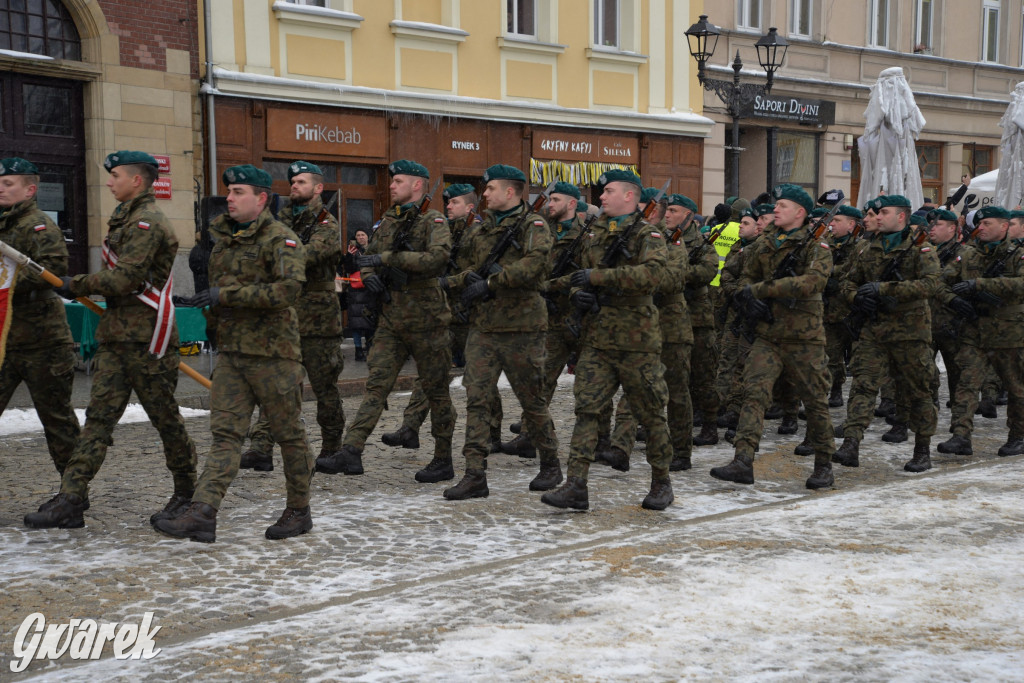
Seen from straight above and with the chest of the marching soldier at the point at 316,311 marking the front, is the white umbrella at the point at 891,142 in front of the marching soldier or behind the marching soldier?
behind

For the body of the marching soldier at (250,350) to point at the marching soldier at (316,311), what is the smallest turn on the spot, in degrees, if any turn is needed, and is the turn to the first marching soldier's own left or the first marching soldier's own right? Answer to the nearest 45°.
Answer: approximately 135° to the first marching soldier's own right

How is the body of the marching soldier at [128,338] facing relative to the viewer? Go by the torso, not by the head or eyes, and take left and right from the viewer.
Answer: facing to the left of the viewer

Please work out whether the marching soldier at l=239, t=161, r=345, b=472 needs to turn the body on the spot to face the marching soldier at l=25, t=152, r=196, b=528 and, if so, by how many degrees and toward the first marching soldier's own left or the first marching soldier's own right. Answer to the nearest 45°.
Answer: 0° — they already face them

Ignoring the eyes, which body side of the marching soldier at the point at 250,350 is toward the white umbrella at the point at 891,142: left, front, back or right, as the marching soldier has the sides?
back

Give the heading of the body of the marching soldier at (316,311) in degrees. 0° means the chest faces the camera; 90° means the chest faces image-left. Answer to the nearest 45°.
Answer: approximately 45°

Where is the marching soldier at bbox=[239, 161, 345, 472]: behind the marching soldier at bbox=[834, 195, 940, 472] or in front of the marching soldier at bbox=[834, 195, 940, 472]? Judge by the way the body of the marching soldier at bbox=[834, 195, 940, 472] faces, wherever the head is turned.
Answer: in front

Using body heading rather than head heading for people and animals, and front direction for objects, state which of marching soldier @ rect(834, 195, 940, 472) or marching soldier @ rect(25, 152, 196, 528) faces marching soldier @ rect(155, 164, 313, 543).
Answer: marching soldier @ rect(834, 195, 940, 472)

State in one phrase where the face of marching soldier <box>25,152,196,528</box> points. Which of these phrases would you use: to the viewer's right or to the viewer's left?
to the viewer's left

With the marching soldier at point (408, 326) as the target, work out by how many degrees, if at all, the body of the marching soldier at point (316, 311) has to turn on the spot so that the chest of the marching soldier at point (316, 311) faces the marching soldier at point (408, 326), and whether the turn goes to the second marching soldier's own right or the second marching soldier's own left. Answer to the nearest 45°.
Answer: approximately 90° to the second marching soldier's own left

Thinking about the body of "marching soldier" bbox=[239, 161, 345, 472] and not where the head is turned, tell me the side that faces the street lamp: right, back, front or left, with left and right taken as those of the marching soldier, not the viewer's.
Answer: back

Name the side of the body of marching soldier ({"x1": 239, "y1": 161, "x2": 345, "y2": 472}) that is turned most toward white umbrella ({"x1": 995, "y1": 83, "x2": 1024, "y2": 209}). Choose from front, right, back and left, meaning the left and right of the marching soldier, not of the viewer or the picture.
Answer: back

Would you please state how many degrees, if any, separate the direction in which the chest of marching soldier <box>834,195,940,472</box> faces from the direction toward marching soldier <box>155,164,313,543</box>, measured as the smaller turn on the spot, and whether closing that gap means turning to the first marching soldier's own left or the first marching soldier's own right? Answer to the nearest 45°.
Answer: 0° — they already face them
